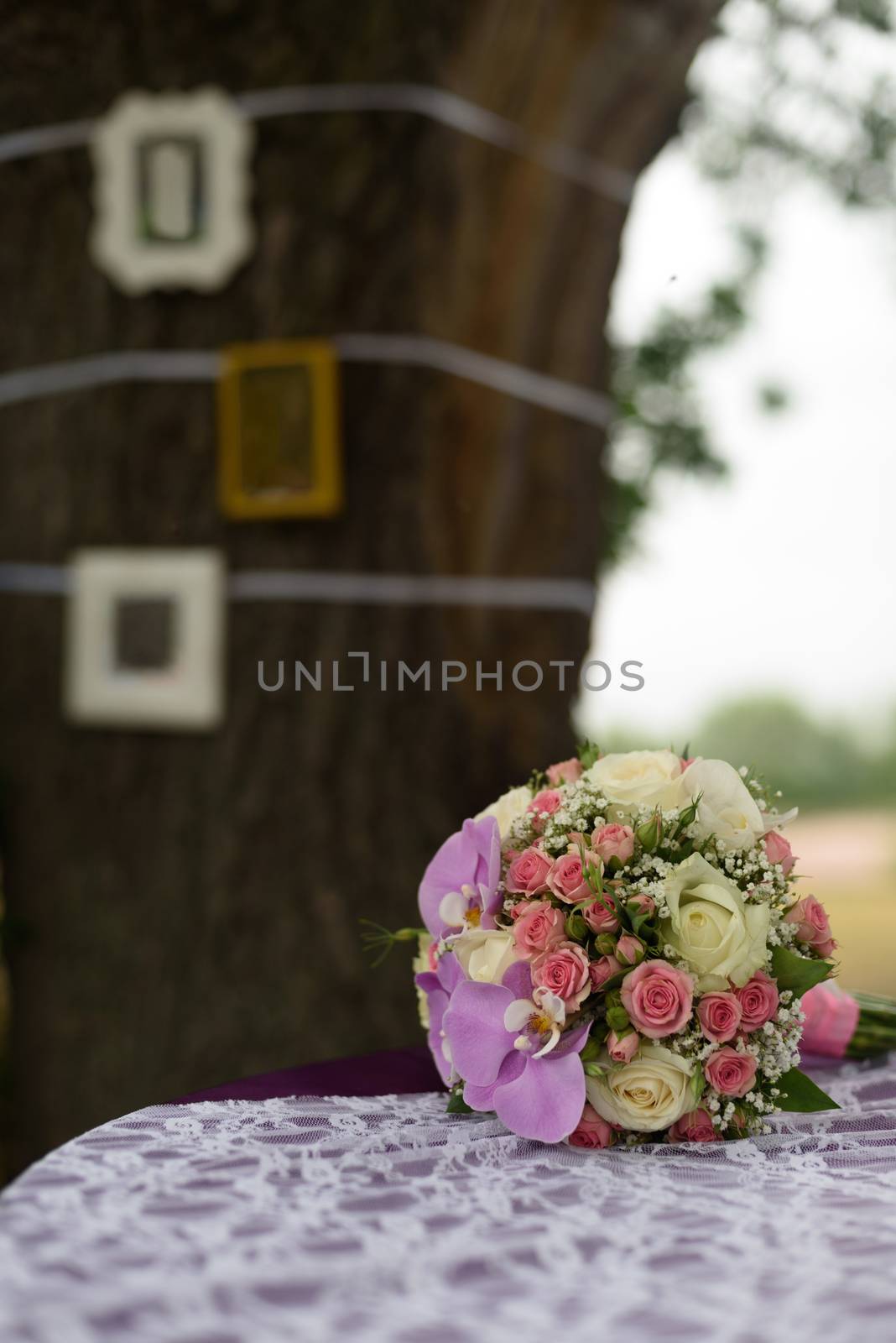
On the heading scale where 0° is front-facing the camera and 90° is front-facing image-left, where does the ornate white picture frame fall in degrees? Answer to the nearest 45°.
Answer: approximately 0°

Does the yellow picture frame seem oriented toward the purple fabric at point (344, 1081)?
yes

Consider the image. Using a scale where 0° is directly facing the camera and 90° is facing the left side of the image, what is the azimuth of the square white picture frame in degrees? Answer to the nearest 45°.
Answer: approximately 0°

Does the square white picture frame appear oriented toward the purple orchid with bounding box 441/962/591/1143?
yes
